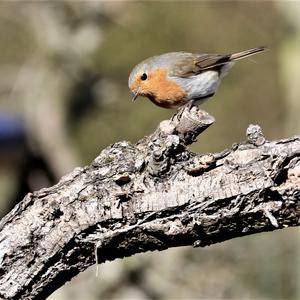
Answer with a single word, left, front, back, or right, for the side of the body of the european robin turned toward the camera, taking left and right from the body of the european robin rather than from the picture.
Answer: left
